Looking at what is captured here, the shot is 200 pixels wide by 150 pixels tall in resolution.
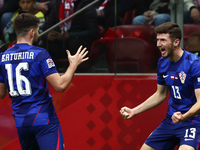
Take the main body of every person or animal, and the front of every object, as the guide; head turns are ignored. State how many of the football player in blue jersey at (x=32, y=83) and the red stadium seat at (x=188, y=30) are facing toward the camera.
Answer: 1

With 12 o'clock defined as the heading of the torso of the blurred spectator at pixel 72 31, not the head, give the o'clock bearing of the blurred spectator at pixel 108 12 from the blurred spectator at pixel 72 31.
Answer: the blurred spectator at pixel 108 12 is roughly at 8 o'clock from the blurred spectator at pixel 72 31.

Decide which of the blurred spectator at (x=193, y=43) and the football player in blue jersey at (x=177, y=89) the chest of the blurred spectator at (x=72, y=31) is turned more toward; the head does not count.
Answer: the football player in blue jersey

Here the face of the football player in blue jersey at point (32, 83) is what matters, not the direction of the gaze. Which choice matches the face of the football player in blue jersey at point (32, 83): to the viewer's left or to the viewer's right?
to the viewer's right

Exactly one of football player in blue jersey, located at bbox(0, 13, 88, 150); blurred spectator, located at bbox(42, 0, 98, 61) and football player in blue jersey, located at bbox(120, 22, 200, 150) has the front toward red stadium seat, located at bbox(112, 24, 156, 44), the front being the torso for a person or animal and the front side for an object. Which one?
football player in blue jersey, located at bbox(0, 13, 88, 150)

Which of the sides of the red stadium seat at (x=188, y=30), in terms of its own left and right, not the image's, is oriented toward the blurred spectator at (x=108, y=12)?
right

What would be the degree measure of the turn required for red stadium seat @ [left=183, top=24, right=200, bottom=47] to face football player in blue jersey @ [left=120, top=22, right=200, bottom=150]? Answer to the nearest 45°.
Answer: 0° — it already faces them

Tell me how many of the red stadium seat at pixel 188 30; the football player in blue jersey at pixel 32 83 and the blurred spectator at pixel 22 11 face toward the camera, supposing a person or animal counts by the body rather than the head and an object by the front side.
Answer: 2

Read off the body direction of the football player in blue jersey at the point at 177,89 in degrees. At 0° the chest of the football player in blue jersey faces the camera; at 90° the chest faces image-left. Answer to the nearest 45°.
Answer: approximately 45°

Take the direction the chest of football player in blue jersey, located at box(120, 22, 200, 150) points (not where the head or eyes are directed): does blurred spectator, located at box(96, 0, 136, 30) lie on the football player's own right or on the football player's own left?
on the football player's own right

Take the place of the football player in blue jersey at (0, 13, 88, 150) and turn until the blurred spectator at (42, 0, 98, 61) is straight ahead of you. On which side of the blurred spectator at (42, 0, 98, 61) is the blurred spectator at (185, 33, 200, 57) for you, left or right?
right

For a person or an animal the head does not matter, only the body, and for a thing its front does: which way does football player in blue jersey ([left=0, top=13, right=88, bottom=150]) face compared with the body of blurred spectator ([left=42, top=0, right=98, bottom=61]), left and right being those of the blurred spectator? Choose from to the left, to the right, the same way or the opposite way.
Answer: the opposite way

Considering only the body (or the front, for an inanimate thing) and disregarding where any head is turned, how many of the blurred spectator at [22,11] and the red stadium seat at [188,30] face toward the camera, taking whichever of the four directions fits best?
2
